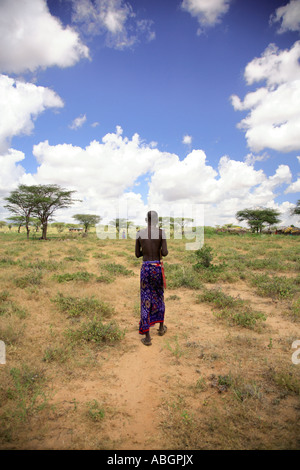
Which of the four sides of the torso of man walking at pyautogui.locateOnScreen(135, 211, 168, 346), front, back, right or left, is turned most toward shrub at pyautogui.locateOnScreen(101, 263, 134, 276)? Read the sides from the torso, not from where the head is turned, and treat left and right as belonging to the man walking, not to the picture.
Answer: front

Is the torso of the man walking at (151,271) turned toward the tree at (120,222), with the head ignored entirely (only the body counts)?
yes

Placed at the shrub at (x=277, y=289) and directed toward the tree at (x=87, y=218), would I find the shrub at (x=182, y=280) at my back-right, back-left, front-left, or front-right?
front-left

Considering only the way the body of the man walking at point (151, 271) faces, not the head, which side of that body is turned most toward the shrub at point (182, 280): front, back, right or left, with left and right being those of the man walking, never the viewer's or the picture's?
front

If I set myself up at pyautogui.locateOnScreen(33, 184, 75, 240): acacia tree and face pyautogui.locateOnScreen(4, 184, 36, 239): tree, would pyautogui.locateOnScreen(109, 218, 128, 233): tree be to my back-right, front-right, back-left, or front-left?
back-right

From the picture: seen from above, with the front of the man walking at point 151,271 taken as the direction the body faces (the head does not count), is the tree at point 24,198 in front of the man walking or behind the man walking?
in front

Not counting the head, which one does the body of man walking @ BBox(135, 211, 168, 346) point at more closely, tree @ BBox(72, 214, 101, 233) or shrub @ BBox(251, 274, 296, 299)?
the tree

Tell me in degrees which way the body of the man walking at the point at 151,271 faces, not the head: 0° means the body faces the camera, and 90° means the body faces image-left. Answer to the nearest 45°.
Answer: approximately 180°

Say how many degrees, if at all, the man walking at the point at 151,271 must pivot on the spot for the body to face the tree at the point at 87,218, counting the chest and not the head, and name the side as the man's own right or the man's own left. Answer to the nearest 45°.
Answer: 0° — they already face it
